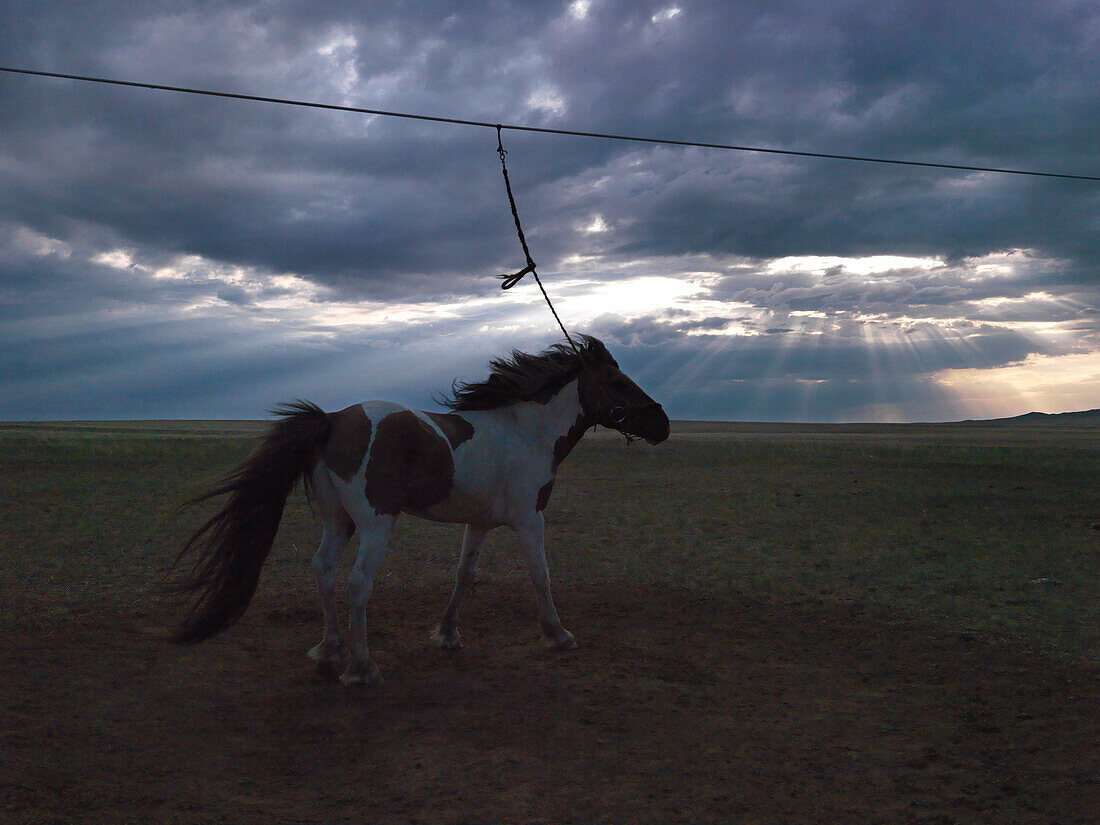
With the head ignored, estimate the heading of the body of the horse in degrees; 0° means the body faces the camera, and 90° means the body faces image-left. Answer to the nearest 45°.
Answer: approximately 225°
